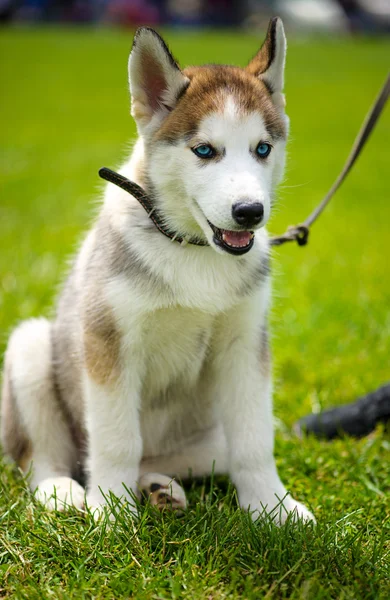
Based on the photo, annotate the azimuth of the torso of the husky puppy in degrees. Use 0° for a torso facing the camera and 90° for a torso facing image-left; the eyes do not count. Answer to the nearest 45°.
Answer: approximately 315°

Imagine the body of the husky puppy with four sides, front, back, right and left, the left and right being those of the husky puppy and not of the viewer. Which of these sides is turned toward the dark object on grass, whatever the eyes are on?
left
